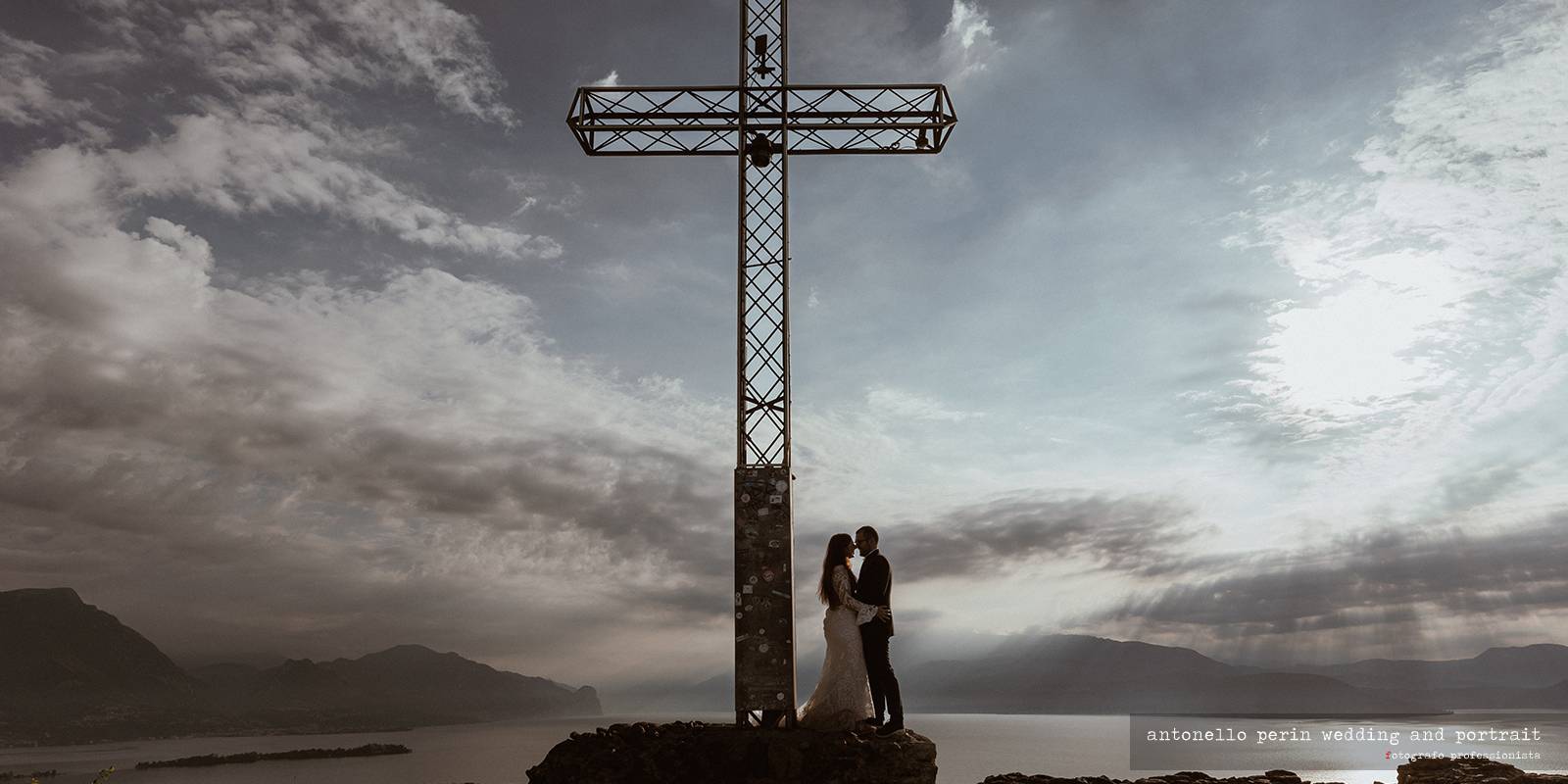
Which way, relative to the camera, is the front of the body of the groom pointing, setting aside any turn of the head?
to the viewer's left

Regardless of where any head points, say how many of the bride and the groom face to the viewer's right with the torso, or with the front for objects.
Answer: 1

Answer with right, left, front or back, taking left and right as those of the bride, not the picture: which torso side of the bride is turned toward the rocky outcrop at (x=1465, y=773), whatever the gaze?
front

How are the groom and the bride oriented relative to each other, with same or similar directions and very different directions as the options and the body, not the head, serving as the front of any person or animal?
very different directions

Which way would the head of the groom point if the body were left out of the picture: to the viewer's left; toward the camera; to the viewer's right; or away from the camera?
to the viewer's left

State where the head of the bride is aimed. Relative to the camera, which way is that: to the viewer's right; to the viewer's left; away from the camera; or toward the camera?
to the viewer's right

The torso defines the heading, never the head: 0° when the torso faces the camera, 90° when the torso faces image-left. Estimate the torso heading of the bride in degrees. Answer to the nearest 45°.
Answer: approximately 270°
